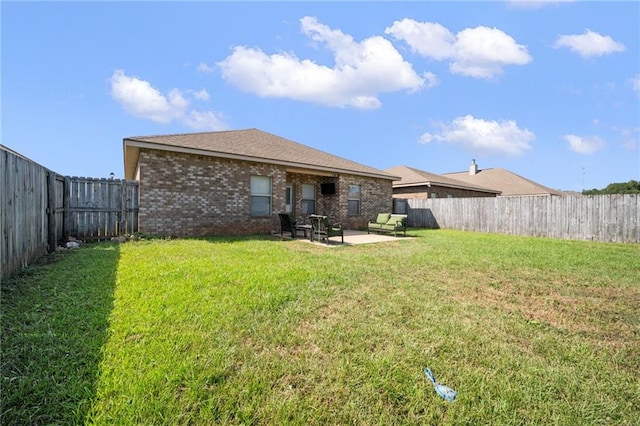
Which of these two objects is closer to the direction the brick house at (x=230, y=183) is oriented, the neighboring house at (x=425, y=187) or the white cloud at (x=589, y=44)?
the neighboring house
